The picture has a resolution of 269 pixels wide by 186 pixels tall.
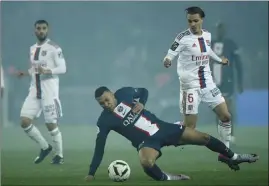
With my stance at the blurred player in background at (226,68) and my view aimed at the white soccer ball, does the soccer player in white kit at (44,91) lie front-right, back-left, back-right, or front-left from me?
front-right

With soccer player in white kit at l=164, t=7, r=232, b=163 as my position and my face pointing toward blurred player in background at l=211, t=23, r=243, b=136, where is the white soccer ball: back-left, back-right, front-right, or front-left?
back-left

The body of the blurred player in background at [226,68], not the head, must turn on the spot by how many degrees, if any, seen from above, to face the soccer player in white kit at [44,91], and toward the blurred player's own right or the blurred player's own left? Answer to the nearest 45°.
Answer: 0° — they already face them

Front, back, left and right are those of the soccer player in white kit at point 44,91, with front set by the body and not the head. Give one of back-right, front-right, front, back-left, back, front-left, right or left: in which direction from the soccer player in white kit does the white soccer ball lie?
left

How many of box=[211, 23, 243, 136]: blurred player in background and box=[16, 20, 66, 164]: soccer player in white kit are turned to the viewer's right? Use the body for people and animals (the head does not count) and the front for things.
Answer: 0

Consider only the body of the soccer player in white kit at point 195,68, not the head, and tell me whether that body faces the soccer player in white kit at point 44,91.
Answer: no

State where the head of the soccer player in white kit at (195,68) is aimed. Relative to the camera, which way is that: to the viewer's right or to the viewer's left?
to the viewer's left

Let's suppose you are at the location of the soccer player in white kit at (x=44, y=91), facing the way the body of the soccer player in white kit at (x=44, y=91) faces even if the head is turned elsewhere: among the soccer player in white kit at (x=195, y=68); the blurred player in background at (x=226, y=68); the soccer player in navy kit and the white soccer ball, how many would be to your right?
0

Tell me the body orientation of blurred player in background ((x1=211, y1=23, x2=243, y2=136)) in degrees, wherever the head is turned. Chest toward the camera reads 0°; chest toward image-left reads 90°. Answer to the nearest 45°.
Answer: approximately 45°

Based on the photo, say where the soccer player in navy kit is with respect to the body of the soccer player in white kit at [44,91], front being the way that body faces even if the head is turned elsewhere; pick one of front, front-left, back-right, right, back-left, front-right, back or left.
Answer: left
